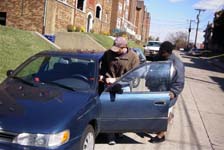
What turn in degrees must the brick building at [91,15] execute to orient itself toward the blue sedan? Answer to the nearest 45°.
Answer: approximately 45° to its right

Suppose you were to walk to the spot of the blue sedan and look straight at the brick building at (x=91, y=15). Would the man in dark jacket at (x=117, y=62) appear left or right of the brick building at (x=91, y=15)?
right

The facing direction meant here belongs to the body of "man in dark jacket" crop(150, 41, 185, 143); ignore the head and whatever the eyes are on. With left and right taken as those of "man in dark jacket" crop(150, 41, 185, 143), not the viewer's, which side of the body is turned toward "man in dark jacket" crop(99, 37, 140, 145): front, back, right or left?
front

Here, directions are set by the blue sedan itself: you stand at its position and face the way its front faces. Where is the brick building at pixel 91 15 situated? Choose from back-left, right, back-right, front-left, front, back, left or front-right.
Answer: back-right

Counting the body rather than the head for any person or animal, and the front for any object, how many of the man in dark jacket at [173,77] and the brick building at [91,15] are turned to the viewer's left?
1

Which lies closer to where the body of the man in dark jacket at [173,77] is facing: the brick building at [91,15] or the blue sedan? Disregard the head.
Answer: the blue sedan

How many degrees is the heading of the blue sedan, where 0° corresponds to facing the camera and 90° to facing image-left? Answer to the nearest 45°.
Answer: approximately 45°

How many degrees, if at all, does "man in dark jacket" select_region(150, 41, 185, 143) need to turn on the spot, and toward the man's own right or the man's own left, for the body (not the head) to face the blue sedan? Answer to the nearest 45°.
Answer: approximately 45° to the man's own left

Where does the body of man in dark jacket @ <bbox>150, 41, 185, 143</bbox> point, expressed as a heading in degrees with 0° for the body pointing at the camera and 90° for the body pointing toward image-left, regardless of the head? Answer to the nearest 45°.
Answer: approximately 90°
